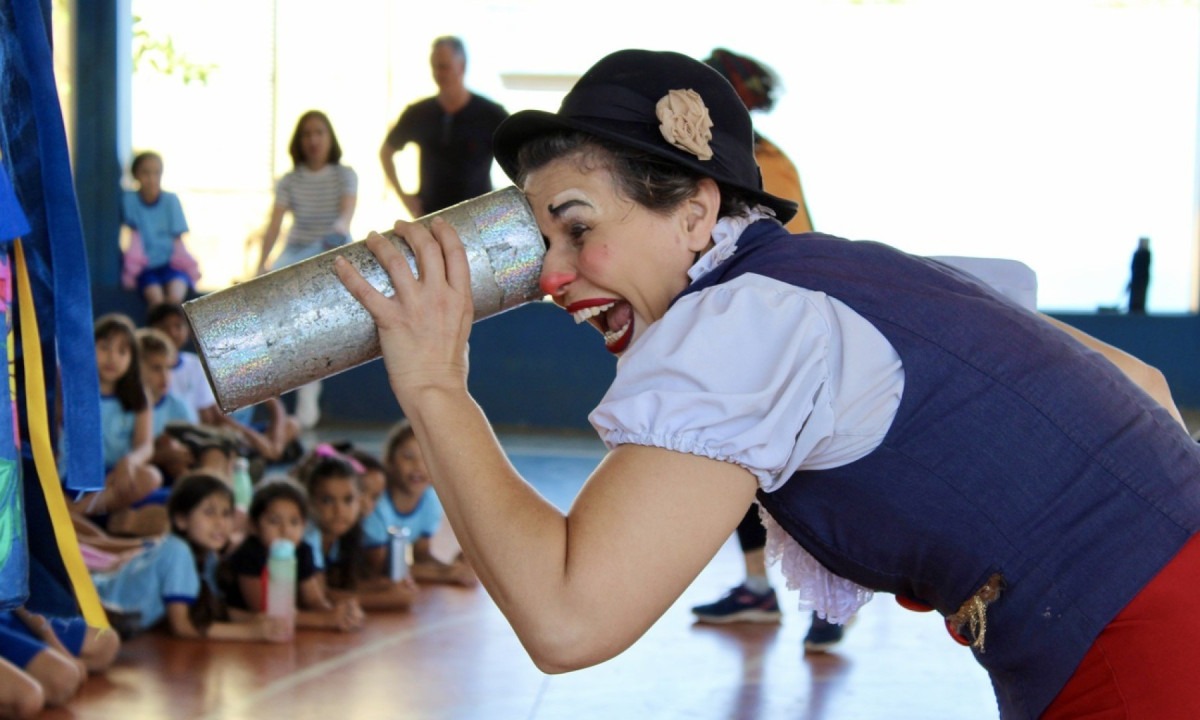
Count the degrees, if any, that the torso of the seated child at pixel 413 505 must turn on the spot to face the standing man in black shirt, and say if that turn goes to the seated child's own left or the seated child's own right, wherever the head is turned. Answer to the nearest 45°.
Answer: approximately 180°

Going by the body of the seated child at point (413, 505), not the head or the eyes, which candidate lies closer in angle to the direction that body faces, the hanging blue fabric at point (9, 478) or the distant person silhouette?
the hanging blue fabric

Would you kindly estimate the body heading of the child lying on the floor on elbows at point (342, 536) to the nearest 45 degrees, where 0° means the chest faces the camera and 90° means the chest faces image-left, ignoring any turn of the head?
approximately 315°

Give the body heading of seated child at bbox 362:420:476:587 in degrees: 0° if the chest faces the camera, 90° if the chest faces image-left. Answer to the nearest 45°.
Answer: approximately 0°

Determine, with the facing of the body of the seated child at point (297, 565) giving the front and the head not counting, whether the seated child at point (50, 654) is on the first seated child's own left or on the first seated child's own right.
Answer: on the first seated child's own right

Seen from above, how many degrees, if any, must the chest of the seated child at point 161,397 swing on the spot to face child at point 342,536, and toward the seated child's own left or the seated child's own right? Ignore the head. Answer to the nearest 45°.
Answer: approximately 45° to the seated child's own right

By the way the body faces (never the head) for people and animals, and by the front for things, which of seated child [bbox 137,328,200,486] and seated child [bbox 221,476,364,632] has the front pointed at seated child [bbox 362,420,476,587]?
seated child [bbox 137,328,200,486]

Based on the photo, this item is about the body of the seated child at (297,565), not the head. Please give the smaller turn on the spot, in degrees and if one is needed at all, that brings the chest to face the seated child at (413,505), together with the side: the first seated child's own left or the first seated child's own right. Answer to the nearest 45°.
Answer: approximately 90° to the first seated child's own left
